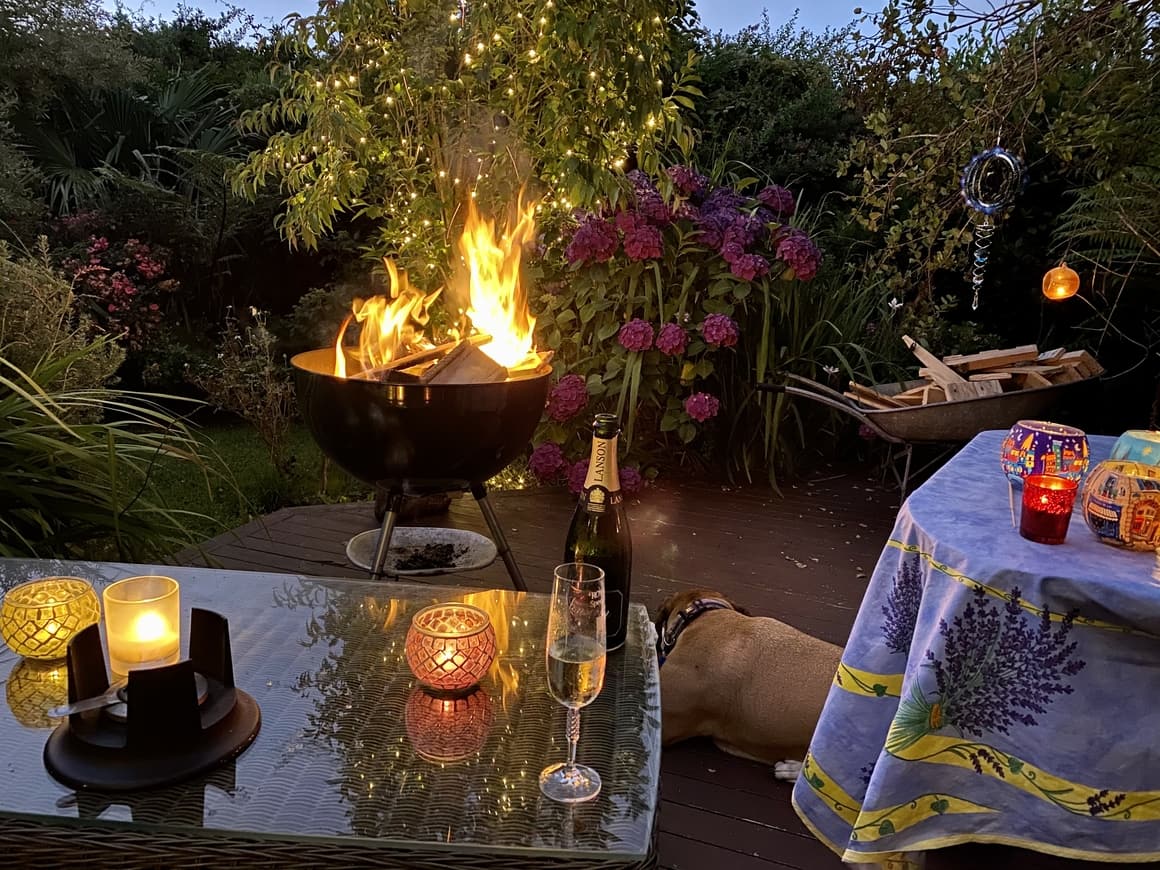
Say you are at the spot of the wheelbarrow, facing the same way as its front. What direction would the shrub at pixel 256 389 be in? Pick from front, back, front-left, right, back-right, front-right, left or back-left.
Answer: back

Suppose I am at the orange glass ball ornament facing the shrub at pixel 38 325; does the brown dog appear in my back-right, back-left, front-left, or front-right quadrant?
front-left

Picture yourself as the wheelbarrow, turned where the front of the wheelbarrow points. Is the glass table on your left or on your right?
on your right

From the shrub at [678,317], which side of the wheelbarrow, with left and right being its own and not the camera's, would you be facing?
back

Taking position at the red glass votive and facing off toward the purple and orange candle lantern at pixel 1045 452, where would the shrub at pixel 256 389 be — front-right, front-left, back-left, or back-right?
front-left

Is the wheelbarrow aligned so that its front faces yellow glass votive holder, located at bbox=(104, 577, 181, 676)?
no

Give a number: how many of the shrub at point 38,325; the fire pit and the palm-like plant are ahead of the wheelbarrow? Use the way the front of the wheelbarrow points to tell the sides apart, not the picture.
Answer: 0

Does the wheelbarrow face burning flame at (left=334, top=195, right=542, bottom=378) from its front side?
no

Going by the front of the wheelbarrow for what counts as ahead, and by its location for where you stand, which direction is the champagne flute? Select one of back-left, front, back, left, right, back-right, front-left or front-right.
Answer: right

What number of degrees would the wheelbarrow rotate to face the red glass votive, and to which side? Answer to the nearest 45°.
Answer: approximately 90° to its right

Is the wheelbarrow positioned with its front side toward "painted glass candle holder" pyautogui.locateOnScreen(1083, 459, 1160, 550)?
no

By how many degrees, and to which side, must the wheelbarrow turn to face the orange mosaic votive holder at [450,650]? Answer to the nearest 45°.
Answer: approximately 90° to its right

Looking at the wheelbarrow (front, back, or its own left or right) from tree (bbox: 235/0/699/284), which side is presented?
back

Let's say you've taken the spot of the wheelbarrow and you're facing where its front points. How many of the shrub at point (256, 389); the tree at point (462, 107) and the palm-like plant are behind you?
3

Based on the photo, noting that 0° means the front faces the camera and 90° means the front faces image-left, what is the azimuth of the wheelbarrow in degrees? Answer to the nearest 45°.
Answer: approximately 270°

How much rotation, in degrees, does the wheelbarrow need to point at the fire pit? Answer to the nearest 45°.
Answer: approximately 135° to its right

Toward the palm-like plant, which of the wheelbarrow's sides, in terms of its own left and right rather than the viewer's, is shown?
back

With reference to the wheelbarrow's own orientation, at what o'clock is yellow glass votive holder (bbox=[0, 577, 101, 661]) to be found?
The yellow glass votive holder is roughly at 4 o'clock from the wheelbarrow.

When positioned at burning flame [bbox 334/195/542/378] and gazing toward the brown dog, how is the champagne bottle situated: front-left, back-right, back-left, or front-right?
front-right
